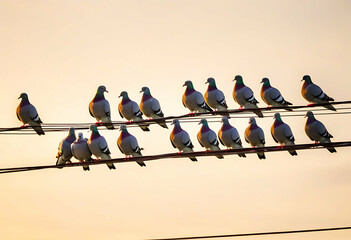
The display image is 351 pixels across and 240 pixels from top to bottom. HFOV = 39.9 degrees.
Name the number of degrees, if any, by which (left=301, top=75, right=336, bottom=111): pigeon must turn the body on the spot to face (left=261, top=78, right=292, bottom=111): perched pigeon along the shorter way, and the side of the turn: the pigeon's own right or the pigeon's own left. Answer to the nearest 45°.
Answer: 0° — it already faces it

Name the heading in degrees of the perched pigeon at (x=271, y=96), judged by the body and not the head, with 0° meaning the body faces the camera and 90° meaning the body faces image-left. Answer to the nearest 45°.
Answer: approximately 90°

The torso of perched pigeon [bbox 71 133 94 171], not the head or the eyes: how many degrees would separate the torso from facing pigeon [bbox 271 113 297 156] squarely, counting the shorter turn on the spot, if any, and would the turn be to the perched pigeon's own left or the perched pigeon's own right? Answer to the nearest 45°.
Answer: approximately 135° to the perched pigeon's own left

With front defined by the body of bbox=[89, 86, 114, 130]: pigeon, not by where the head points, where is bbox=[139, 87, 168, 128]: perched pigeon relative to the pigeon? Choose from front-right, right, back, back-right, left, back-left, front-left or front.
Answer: back-left

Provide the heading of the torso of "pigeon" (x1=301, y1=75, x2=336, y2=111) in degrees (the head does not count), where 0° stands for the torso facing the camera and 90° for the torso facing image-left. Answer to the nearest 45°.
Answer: approximately 90°

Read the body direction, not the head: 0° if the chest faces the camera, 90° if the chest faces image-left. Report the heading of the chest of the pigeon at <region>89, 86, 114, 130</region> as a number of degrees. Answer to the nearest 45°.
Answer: approximately 45°
